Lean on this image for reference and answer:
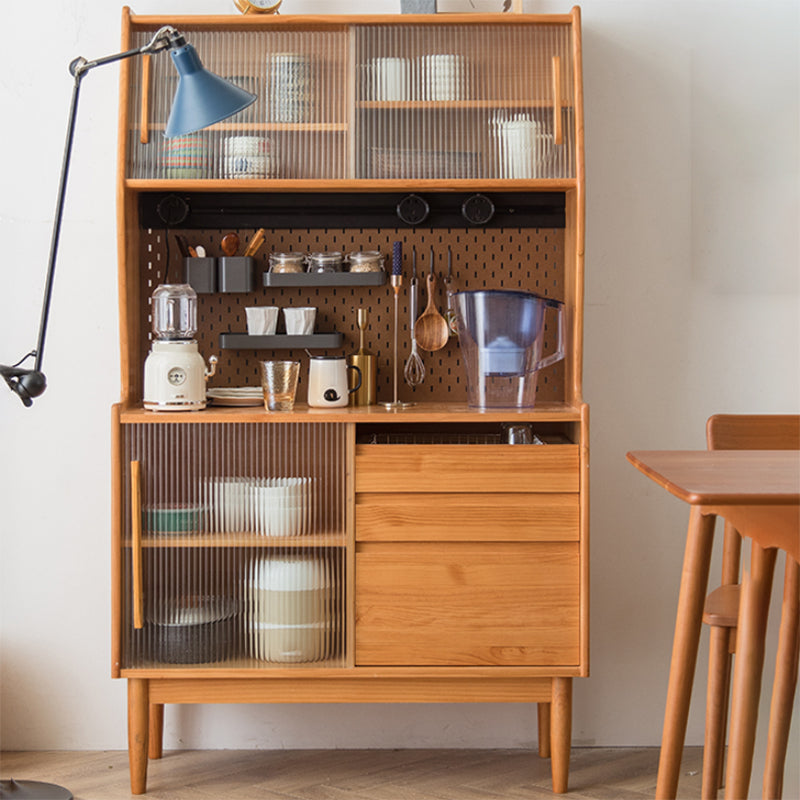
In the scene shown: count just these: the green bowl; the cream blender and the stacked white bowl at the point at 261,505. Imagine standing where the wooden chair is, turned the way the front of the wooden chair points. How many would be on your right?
3

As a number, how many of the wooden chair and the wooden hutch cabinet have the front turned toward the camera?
2

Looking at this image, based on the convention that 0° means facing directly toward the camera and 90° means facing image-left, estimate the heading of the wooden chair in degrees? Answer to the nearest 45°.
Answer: approximately 0°

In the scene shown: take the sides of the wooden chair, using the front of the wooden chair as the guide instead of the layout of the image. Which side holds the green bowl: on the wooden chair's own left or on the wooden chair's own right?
on the wooden chair's own right

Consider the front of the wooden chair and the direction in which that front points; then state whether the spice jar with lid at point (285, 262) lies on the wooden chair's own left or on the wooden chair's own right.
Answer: on the wooden chair's own right

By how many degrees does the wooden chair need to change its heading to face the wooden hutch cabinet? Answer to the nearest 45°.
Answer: approximately 90° to its right
